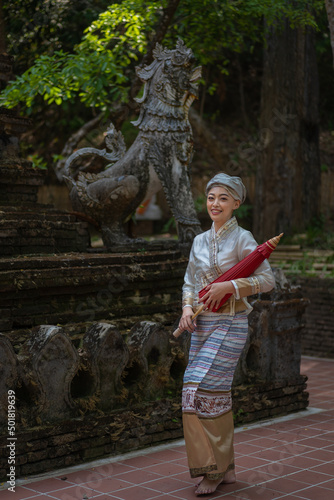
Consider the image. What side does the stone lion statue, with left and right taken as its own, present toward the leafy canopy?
left

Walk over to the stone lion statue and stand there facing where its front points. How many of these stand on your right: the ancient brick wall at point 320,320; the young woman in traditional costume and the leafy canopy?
1

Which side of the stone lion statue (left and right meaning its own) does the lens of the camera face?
right

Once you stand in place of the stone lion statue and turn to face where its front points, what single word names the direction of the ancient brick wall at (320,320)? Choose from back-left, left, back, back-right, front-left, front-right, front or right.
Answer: front-left

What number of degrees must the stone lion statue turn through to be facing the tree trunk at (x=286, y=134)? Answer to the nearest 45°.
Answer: approximately 90° to its left

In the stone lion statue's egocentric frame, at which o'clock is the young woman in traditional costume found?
The young woman in traditional costume is roughly at 3 o'clock from the stone lion statue.

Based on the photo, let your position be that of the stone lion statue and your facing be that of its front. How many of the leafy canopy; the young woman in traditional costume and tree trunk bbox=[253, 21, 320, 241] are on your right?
1
